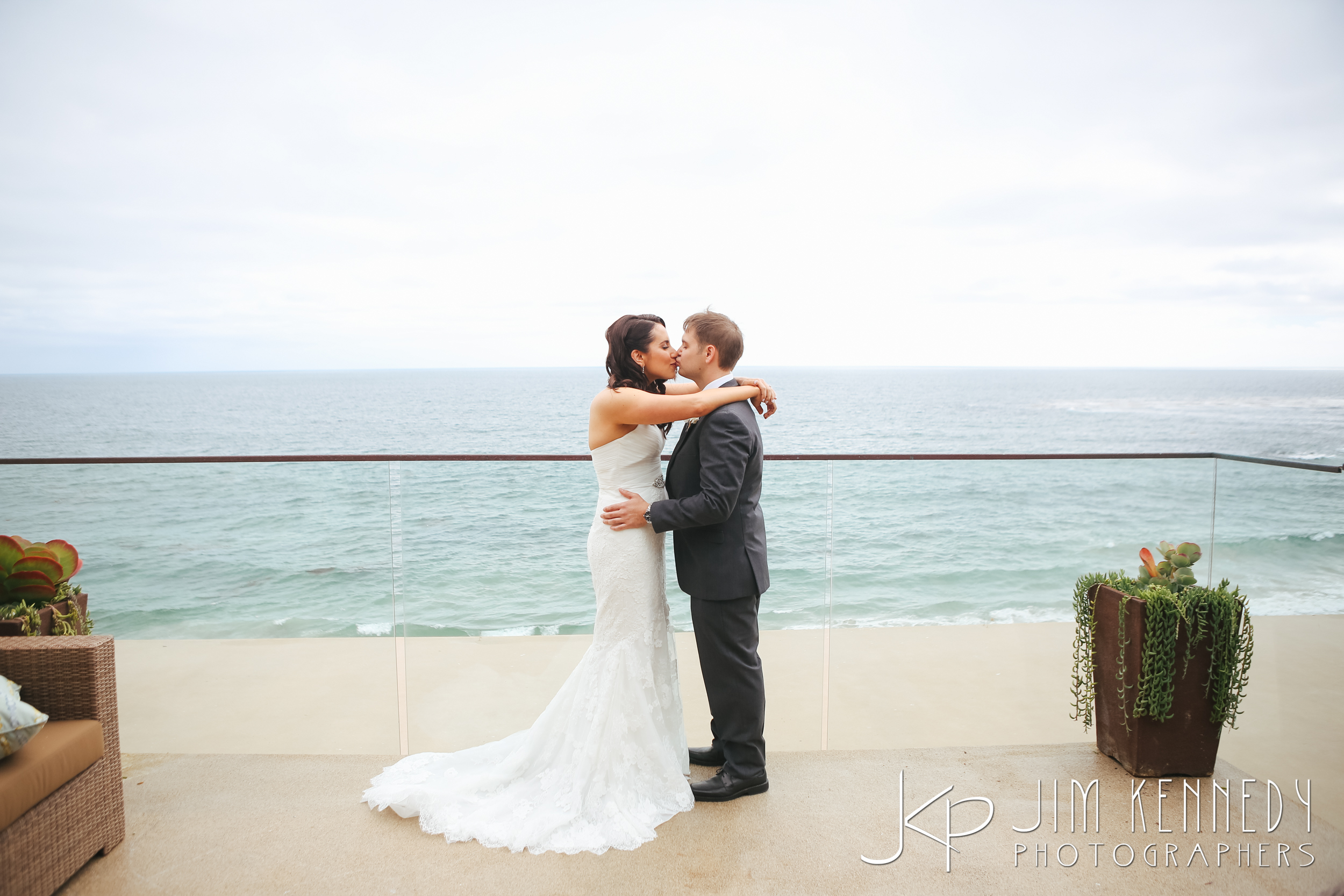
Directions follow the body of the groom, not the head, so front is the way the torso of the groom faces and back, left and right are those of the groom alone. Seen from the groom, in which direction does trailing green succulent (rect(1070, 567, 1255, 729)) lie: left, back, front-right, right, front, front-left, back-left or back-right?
back

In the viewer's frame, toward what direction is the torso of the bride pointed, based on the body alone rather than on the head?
to the viewer's right

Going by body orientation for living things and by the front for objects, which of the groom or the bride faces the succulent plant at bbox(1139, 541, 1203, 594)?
the bride

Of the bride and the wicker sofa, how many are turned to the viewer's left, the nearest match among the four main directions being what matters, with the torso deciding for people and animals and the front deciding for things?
0

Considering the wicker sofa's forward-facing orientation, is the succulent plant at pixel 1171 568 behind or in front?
in front

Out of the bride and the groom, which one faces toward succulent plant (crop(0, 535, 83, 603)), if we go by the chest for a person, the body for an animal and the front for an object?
the groom

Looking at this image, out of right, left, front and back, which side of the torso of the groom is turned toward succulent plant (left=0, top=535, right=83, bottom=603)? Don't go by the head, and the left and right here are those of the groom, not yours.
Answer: front

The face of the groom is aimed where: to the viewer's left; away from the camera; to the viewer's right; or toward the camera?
to the viewer's left

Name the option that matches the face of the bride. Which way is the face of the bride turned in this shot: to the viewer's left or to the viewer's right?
to the viewer's right

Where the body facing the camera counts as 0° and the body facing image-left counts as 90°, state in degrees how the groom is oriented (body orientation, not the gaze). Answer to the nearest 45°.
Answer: approximately 90°

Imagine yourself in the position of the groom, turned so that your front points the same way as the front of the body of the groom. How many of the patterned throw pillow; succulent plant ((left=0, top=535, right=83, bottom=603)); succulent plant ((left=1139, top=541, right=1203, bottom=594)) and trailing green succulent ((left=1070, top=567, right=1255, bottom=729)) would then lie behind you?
2

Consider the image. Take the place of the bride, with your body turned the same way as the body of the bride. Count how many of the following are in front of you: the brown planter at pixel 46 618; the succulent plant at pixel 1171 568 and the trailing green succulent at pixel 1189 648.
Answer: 2

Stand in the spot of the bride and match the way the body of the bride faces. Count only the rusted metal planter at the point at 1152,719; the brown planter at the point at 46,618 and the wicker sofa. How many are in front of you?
1

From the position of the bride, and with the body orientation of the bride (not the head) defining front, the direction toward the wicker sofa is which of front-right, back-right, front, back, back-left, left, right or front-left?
back

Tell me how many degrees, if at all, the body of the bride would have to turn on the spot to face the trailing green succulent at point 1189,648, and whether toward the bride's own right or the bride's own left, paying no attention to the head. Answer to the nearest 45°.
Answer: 0° — they already face it

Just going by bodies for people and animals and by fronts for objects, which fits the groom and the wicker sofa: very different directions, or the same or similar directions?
very different directions
